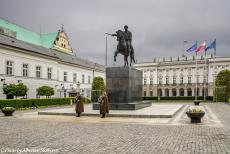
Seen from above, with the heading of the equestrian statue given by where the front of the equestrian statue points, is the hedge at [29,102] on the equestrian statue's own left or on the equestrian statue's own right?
on the equestrian statue's own right

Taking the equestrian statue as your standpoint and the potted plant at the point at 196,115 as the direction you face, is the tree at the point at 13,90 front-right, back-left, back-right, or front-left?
back-right

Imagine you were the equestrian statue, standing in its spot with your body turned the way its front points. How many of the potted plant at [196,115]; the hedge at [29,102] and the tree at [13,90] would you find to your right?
2

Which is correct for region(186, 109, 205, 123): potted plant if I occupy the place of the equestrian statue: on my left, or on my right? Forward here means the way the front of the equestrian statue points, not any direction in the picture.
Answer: on my left

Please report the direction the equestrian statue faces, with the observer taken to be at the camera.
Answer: facing the viewer and to the left of the viewer

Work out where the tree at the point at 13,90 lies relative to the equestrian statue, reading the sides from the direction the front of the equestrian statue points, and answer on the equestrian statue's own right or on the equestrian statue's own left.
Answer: on the equestrian statue's own right
